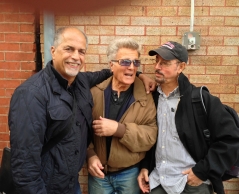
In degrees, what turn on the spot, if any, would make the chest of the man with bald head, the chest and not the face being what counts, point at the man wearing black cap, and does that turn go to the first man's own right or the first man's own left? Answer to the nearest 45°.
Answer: approximately 45° to the first man's own left

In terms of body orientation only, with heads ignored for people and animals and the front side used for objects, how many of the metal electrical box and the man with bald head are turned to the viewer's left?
0

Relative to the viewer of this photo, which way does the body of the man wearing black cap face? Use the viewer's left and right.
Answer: facing the viewer and to the left of the viewer

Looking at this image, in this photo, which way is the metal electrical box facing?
toward the camera

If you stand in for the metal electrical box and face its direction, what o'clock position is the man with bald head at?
The man with bald head is roughly at 1 o'clock from the metal electrical box.

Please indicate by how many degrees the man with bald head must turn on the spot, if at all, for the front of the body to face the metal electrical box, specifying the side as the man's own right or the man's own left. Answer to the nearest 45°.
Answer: approximately 90° to the man's own left

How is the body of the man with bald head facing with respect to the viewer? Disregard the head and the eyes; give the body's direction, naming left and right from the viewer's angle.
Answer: facing the viewer and to the right of the viewer
